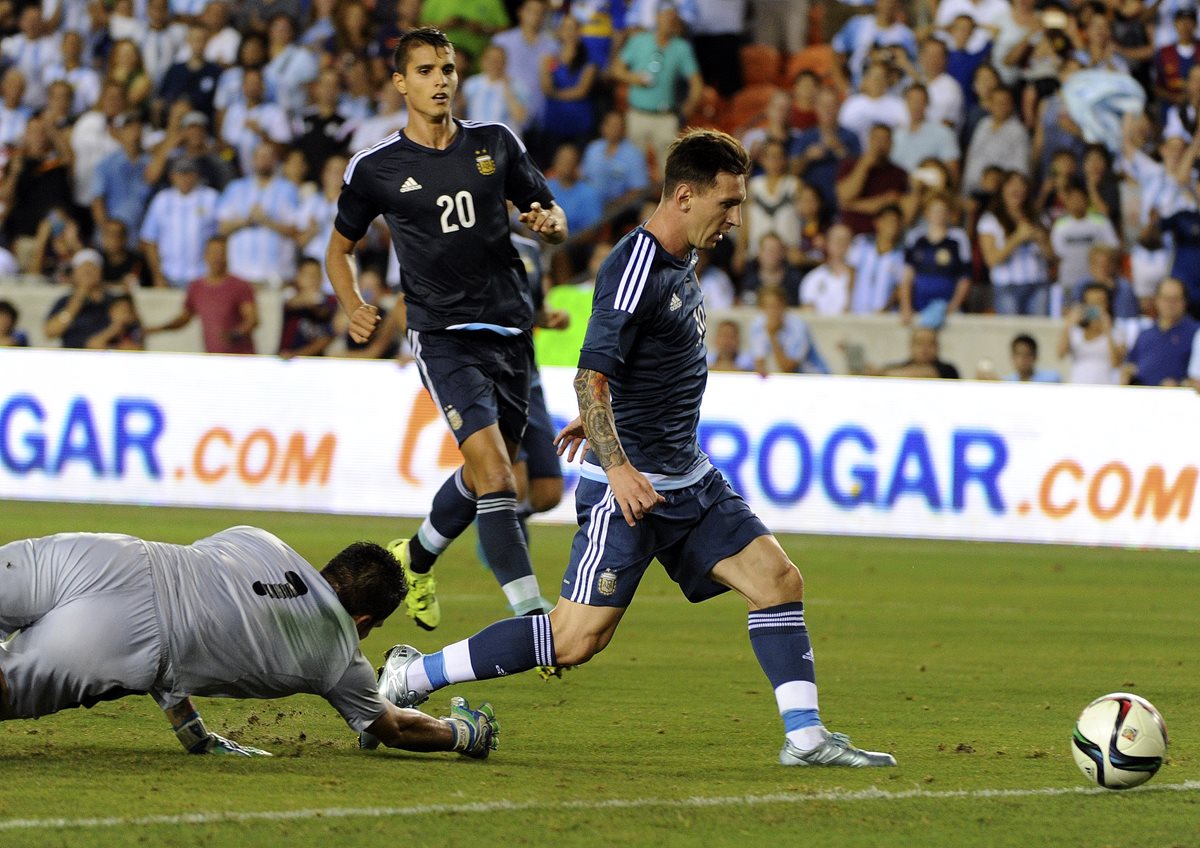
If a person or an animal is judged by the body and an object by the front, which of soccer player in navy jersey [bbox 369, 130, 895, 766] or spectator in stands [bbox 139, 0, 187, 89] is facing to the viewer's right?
the soccer player in navy jersey

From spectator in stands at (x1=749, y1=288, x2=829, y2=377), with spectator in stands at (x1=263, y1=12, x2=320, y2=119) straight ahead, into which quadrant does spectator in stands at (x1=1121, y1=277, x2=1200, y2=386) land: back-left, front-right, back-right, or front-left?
back-right

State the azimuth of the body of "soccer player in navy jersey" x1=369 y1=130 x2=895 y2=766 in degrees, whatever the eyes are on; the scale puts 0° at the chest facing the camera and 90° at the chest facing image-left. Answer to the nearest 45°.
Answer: approximately 270°

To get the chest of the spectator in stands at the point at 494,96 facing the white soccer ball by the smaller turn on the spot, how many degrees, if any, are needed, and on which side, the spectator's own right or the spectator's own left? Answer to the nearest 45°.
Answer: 0° — they already face it

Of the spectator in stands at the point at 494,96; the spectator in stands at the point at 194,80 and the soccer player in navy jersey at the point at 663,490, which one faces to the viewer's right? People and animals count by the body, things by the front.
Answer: the soccer player in navy jersey

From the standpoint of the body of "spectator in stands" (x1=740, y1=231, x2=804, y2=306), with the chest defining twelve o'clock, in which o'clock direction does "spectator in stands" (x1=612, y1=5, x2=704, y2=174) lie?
"spectator in stands" (x1=612, y1=5, x2=704, y2=174) is roughly at 5 o'clock from "spectator in stands" (x1=740, y1=231, x2=804, y2=306).

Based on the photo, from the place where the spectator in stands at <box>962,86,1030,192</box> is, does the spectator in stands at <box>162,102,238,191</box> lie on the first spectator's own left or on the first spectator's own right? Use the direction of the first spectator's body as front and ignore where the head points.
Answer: on the first spectator's own right

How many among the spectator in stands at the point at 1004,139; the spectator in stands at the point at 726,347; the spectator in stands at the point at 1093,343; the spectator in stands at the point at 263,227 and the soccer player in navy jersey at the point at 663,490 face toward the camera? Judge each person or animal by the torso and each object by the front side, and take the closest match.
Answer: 4

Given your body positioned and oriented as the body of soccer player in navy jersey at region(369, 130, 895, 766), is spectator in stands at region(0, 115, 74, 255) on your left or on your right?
on your left
